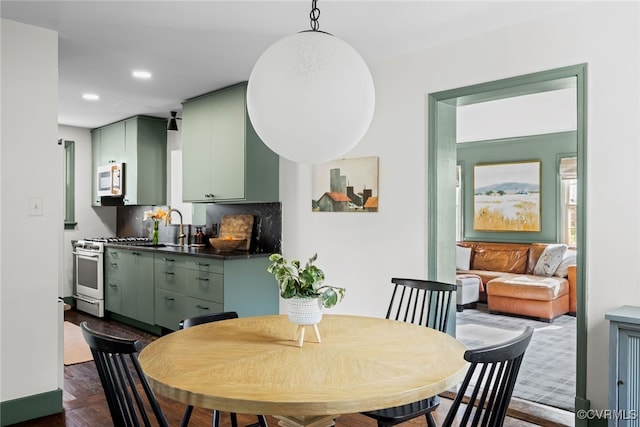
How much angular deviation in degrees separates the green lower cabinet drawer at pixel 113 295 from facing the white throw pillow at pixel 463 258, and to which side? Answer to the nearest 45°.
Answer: approximately 135° to its left

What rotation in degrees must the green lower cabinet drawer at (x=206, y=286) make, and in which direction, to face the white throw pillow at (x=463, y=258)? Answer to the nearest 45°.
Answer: approximately 180°

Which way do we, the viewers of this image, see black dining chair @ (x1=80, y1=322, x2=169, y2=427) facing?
facing away from the viewer and to the right of the viewer

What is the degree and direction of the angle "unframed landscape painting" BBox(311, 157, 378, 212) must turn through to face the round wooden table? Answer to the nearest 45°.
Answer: approximately 45° to its left

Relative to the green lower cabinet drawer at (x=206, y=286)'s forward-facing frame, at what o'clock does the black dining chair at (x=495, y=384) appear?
The black dining chair is roughly at 10 o'clock from the green lower cabinet drawer.

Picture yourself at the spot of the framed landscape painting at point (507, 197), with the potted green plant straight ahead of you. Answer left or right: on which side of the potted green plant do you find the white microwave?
right

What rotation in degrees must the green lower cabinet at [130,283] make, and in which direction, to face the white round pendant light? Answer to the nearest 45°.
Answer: approximately 45° to its left

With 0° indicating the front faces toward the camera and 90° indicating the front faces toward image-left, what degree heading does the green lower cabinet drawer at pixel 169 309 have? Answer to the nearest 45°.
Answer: approximately 45°

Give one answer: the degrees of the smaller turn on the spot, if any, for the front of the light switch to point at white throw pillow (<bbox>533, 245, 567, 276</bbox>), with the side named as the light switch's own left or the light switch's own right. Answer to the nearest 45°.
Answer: approximately 90° to the light switch's own left
